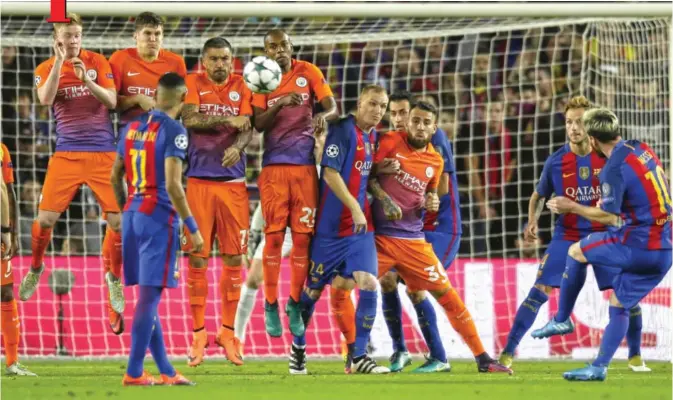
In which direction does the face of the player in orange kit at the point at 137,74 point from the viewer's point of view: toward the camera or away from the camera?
toward the camera

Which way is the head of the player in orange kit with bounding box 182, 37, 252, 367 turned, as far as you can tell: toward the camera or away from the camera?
toward the camera

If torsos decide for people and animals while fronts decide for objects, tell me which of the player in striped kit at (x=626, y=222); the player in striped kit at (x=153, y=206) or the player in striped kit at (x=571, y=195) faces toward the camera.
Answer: the player in striped kit at (x=571, y=195)

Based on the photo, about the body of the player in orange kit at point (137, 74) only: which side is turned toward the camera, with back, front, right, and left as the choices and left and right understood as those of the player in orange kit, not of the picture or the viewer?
front

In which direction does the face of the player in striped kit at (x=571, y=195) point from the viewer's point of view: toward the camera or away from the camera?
toward the camera

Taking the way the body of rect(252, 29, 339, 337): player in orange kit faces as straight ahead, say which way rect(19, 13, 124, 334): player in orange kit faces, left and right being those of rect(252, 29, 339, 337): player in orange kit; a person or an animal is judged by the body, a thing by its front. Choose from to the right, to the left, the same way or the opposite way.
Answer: the same way

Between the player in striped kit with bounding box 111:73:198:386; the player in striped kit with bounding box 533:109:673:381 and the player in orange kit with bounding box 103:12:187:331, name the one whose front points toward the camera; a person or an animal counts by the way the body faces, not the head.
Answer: the player in orange kit

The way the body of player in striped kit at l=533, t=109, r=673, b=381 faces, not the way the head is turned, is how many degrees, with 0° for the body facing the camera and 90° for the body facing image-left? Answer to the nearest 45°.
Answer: approximately 135°

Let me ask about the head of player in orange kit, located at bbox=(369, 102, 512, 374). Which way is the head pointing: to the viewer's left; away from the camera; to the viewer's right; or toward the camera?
toward the camera

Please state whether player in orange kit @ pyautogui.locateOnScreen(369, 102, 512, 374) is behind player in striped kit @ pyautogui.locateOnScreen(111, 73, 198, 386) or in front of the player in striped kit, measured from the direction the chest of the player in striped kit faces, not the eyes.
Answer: in front

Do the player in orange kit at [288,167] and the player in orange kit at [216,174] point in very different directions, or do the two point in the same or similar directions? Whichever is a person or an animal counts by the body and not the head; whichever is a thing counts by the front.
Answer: same or similar directions

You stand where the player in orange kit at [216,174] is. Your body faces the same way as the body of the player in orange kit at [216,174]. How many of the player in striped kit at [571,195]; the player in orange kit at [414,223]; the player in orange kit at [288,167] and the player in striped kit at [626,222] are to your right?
0

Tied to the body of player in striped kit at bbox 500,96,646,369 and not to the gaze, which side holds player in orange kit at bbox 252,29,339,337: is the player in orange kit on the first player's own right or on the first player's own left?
on the first player's own right

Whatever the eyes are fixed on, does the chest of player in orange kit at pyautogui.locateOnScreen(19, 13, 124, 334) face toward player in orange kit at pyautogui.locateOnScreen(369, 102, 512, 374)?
no

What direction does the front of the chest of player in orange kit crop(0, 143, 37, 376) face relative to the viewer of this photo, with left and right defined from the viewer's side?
facing the viewer and to the right of the viewer

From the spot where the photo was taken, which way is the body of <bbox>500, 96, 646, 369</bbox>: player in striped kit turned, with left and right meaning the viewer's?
facing the viewer

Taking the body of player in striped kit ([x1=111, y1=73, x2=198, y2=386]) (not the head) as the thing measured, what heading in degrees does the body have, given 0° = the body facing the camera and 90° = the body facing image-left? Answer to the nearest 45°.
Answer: approximately 225°

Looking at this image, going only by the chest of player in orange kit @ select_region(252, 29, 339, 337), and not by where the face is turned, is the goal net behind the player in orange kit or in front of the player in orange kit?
behind
